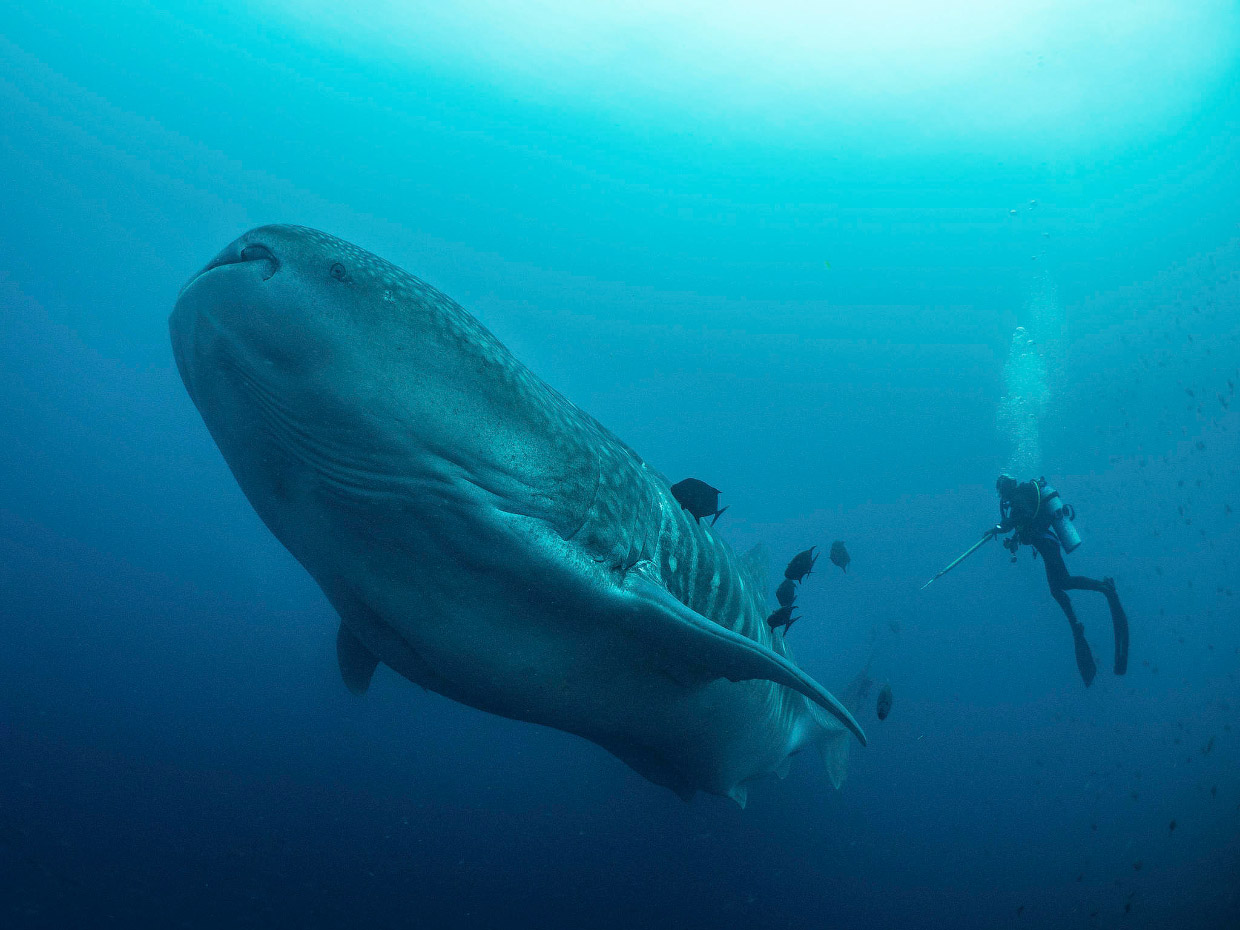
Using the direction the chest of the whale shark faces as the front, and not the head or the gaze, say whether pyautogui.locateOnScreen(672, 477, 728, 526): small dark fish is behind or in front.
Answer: behind

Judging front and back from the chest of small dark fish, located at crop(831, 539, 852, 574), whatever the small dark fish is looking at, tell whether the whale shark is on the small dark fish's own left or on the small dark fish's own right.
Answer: on the small dark fish's own left

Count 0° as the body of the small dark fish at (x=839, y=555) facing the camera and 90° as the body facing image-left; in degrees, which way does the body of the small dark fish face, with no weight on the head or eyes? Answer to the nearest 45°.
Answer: approximately 90°

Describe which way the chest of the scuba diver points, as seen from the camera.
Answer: to the viewer's left

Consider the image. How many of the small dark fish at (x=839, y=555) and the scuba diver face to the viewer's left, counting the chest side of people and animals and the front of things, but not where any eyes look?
2

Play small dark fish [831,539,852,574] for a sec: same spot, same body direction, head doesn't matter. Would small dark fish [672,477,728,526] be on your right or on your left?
on your left

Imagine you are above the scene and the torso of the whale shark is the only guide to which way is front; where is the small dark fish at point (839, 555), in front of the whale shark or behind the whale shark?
behind

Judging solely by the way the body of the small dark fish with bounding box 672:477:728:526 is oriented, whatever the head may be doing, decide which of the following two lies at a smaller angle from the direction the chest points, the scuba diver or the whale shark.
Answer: the whale shark

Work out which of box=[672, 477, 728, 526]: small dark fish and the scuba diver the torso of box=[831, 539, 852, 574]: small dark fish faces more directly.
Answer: the small dark fish

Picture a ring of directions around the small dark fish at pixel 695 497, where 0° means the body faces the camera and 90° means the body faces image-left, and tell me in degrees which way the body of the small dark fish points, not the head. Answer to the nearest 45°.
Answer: approximately 90°
